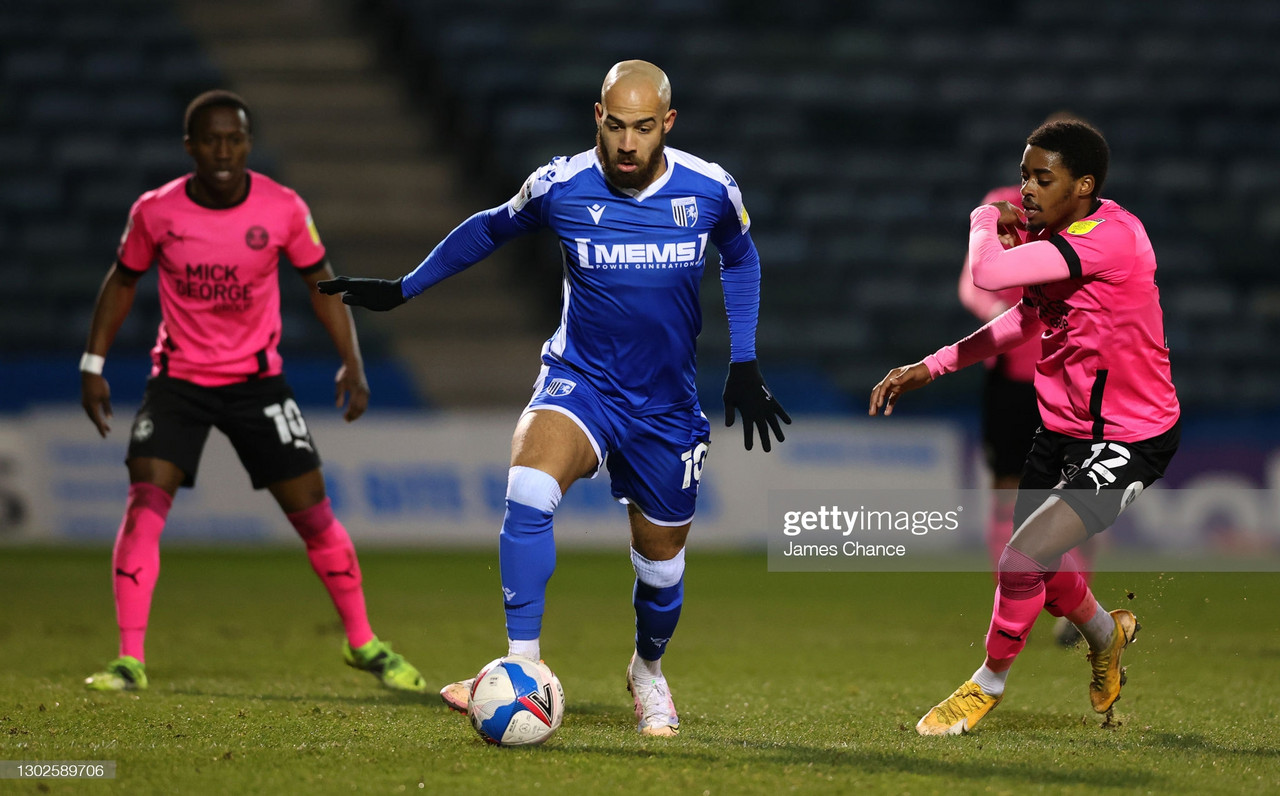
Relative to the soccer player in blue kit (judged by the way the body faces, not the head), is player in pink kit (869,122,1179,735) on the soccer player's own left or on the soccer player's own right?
on the soccer player's own left

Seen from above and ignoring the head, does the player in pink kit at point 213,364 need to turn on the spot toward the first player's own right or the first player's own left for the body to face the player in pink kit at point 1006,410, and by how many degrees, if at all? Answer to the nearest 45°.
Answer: approximately 90° to the first player's own left

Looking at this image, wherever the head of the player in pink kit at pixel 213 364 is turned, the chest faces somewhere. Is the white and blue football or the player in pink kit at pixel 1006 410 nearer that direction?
the white and blue football

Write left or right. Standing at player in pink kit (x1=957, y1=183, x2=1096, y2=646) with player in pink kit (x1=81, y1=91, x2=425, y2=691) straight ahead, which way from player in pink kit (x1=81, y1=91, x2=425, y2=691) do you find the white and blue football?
left

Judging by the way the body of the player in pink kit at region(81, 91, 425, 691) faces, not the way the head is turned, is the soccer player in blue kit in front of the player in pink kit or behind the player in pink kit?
in front

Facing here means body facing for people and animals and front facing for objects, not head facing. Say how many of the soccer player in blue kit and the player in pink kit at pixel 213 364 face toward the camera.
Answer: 2

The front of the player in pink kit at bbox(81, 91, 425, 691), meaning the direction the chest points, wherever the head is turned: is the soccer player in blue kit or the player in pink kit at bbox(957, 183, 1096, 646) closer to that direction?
the soccer player in blue kit

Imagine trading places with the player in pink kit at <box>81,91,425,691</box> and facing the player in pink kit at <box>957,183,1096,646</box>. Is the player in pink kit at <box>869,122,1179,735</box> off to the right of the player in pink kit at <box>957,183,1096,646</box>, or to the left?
right
